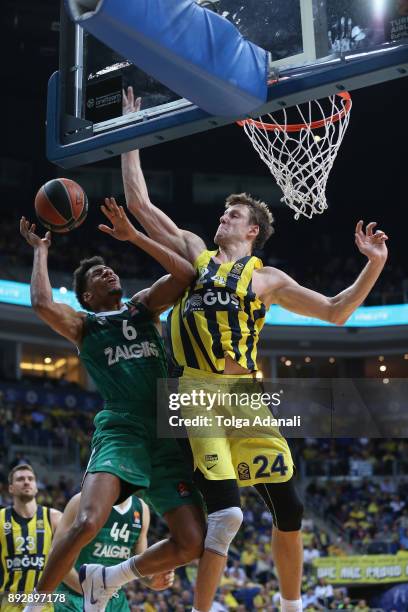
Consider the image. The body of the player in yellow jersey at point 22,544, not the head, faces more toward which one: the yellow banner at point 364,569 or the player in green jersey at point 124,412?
the player in green jersey

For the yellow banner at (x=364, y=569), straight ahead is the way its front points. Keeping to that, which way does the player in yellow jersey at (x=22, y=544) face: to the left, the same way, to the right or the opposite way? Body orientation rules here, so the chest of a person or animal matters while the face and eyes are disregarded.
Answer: the same way

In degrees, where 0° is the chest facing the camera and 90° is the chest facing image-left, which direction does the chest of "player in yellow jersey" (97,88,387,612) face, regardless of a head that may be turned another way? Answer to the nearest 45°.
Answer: approximately 45°

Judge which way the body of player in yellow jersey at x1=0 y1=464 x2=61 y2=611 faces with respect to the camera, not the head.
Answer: toward the camera

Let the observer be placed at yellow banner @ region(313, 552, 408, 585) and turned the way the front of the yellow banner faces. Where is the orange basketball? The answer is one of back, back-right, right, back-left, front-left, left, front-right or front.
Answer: front

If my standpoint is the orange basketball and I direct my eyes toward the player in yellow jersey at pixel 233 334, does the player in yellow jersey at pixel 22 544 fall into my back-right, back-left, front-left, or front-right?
back-left

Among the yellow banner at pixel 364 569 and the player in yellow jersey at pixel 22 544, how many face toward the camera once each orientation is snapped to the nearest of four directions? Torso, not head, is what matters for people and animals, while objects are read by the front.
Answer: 2

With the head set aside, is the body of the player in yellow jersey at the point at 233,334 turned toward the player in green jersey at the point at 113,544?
no

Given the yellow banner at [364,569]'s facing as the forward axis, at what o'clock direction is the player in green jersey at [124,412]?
The player in green jersey is roughly at 12 o'clock from the yellow banner.

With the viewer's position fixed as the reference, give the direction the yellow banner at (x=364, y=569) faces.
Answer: facing the viewer

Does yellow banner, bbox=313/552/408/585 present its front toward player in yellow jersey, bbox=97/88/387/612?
yes

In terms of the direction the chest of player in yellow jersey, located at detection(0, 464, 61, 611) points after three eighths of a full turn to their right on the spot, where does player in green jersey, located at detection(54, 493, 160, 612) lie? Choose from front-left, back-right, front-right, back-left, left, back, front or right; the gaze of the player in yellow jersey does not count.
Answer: back

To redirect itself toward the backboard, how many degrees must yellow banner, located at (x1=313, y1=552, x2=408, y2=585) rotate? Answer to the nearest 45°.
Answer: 0° — it already faces it
